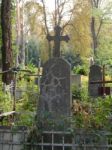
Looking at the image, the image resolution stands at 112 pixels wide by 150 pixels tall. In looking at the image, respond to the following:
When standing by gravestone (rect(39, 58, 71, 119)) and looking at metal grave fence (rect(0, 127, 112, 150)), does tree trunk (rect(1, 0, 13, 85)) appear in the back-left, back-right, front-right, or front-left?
back-right

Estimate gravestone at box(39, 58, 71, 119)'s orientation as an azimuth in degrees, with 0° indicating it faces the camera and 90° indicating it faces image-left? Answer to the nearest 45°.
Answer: approximately 0°

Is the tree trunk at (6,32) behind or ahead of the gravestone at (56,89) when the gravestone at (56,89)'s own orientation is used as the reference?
behind
